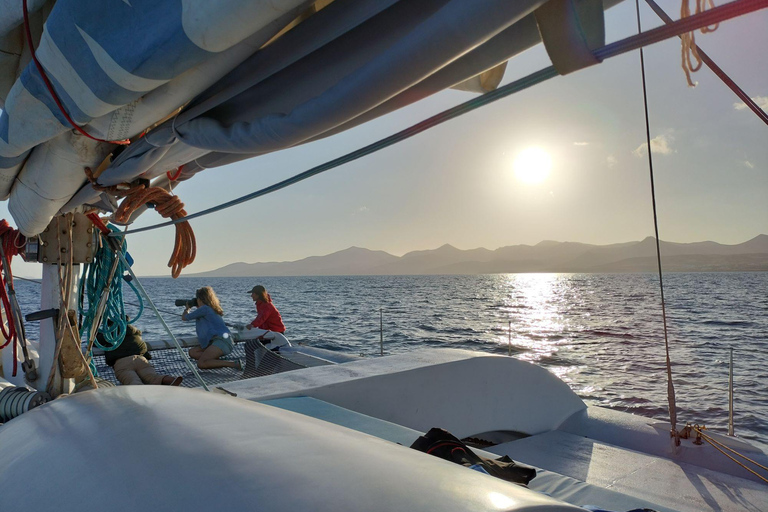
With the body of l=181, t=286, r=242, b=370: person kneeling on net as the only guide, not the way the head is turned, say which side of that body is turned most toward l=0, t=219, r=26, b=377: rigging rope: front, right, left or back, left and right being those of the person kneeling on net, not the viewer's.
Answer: left

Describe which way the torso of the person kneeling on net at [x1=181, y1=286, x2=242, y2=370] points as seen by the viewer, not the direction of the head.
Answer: to the viewer's left

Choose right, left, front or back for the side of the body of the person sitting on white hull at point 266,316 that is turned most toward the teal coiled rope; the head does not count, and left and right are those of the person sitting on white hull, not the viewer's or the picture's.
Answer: left

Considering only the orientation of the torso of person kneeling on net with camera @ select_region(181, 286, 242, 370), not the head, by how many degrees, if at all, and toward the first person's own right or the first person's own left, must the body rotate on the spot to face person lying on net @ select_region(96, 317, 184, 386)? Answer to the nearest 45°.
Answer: approximately 45° to the first person's own left

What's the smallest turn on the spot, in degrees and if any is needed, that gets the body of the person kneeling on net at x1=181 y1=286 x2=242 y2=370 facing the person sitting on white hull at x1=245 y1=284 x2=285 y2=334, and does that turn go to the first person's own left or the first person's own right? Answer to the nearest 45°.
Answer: approximately 135° to the first person's own right
